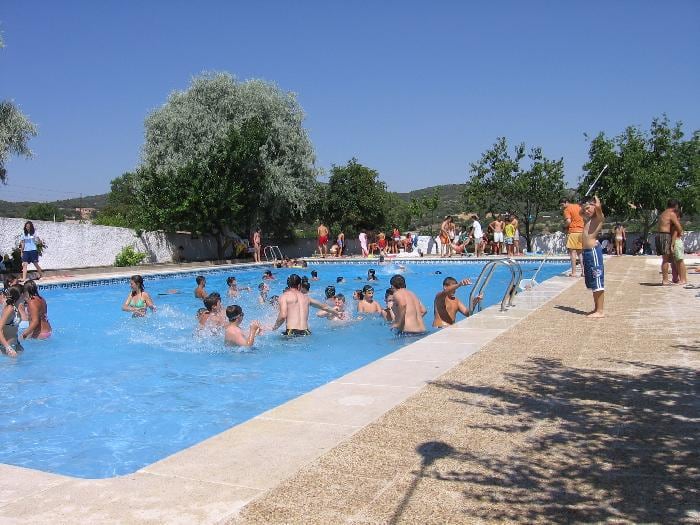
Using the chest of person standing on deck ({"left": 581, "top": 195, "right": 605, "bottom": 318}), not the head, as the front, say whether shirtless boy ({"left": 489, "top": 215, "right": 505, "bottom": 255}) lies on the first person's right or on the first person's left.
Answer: on the first person's right

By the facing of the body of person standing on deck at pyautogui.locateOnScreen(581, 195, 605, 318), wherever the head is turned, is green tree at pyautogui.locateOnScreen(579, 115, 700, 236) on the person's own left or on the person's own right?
on the person's own right

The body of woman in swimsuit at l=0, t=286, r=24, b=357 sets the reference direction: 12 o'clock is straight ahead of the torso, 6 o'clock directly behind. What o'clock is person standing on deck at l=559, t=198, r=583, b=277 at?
The person standing on deck is roughly at 12 o'clock from the woman in swimsuit.

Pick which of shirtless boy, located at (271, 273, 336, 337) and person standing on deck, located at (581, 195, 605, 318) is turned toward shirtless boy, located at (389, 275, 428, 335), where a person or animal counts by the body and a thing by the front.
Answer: the person standing on deck

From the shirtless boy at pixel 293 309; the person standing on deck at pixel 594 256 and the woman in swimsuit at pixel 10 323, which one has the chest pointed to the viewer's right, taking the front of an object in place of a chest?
the woman in swimsuit

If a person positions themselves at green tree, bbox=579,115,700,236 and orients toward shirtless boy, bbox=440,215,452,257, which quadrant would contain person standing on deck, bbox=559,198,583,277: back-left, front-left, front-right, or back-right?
front-left

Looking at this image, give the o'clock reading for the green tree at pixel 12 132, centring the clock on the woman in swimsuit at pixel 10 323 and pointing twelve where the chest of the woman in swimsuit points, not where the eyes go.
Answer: The green tree is roughly at 9 o'clock from the woman in swimsuit.

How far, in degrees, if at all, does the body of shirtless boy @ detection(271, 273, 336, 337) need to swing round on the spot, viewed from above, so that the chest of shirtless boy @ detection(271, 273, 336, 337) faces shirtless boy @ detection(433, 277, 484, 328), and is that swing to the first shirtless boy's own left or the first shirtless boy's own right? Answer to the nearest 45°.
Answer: approximately 90° to the first shirtless boy's own right

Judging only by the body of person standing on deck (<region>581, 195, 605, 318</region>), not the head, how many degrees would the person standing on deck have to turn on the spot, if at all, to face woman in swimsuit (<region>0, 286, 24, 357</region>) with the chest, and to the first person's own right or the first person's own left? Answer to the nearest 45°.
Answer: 0° — they already face them

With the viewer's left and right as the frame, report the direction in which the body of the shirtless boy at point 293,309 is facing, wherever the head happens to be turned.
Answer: facing away from the viewer

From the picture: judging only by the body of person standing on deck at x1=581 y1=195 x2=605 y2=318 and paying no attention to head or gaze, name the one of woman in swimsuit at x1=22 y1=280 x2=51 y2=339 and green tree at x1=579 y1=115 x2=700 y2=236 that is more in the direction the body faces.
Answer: the woman in swimsuit

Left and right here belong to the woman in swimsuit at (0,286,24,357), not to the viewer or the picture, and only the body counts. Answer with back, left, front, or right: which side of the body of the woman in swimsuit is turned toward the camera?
right

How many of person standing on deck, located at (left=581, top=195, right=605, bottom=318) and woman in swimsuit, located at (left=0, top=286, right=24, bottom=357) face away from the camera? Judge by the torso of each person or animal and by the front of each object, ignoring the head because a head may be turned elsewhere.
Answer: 0

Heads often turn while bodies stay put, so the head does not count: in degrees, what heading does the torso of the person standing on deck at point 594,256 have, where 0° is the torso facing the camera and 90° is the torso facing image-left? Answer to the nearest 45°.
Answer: approximately 90°
